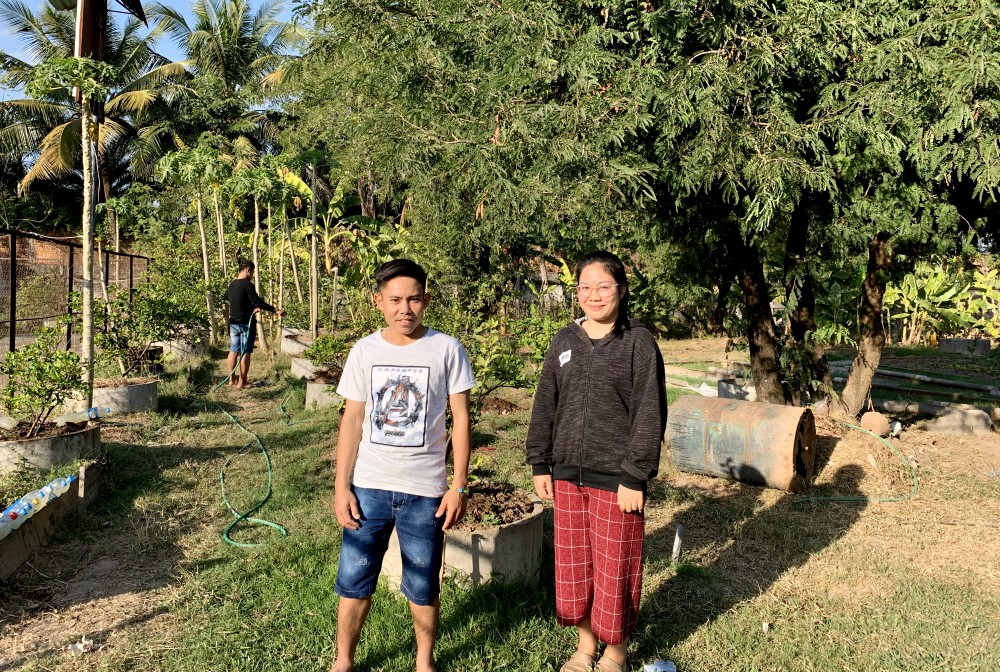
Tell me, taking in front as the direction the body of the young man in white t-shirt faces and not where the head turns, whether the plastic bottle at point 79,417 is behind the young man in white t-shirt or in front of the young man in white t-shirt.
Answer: behind

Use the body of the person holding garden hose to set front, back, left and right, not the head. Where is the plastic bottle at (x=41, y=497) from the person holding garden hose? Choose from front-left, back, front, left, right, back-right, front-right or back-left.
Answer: back-right

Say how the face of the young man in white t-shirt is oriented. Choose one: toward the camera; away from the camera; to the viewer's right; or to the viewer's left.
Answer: toward the camera

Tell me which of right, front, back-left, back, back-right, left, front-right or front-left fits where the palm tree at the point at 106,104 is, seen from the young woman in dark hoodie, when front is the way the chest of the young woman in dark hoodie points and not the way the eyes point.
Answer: back-right

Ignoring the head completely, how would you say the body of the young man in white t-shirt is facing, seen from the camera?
toward the camera

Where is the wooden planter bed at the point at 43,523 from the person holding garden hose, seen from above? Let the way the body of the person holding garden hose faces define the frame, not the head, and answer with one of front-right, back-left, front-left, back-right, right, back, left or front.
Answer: back-right

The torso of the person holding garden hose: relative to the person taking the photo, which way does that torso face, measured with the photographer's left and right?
facing away from the viewer and to the right of the viewer

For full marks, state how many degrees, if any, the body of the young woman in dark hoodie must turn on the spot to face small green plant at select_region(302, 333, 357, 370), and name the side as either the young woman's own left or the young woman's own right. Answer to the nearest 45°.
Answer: approximately 135° to the young woman's own right

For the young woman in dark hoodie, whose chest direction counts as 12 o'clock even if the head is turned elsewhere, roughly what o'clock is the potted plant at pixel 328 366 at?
The potted plant is roughly at 5 o'clock from the young woman in dark hoodie.

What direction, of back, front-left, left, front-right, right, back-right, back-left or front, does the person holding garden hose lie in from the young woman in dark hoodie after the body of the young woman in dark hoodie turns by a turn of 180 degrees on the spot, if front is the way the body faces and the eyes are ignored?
front-left

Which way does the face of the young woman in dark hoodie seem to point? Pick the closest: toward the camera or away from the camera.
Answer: toward the camera

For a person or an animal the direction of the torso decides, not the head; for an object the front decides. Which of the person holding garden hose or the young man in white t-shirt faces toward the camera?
the young man in white t-shirt

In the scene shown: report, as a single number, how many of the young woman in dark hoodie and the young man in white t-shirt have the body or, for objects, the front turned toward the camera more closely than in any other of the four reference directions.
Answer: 2

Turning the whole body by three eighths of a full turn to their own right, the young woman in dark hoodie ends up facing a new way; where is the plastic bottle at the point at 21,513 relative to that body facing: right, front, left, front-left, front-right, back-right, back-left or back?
front-left

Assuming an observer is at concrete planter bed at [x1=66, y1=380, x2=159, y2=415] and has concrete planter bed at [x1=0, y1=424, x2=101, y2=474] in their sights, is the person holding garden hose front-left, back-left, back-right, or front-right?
back-left

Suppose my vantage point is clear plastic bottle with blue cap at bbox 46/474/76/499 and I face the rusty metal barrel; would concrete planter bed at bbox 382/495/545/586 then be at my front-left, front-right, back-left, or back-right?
front-right

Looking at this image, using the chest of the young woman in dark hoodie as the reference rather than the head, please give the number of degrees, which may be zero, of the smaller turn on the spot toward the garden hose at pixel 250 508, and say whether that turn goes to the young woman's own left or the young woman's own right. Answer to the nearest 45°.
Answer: approximately 135° to the young woman's own right

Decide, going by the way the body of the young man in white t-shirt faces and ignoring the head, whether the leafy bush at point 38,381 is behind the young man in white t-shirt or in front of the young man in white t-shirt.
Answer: behind

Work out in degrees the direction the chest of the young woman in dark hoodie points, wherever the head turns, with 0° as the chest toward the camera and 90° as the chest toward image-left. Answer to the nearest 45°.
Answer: approximately 0°

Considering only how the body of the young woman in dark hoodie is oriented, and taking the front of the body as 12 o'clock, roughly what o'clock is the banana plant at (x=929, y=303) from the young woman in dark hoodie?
The banana plant is roughly at 7 o'clock from the young woman in dark hoodie.

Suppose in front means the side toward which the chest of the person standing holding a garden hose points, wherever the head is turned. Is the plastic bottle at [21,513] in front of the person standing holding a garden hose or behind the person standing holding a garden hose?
behind
